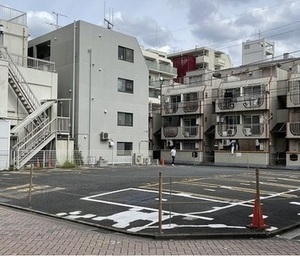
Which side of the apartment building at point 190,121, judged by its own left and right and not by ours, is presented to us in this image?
front

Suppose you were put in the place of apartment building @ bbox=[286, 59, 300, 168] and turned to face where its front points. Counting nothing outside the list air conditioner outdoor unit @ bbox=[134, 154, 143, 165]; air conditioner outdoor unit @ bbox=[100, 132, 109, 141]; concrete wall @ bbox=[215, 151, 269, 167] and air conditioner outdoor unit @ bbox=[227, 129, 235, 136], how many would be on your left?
0

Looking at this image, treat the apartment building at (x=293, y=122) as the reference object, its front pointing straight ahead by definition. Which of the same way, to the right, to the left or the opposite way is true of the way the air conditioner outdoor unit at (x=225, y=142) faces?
the same way

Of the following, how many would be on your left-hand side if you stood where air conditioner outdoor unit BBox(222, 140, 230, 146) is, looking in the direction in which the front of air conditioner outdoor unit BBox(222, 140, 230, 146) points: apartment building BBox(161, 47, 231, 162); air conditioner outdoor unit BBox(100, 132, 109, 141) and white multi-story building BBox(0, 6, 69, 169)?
0

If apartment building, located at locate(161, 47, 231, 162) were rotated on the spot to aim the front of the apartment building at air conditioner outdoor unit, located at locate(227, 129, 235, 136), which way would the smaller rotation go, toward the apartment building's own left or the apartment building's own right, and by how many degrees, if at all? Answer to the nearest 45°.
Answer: approximately 45° to the apartment building's own left

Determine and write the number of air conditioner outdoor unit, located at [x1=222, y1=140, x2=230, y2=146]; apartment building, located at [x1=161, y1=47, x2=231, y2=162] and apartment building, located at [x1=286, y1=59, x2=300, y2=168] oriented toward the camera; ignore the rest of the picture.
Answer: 3

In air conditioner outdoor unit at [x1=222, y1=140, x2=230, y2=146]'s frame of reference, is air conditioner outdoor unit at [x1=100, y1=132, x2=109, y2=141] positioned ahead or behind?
ahead

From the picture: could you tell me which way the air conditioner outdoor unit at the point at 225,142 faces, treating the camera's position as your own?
facing the viewer

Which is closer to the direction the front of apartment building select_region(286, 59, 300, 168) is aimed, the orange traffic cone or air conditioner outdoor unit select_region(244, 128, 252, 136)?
the orange traffic cone

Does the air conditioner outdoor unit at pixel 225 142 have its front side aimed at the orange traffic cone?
yes

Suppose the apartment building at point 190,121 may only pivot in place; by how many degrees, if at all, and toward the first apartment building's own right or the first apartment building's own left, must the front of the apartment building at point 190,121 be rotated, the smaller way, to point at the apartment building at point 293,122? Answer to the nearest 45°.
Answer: approximately 45° to the first apartment building's own left

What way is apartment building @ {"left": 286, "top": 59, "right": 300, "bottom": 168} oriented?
toward the camera

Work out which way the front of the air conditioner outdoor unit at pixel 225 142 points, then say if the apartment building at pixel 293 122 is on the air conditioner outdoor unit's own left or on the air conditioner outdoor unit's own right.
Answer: on the air conditioner outdoor unit's own left

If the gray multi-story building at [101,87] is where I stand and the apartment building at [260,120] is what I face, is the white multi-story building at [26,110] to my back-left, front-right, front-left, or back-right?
back-right

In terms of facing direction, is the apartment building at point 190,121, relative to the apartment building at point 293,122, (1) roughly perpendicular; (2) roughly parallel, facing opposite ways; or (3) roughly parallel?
roughly parallel

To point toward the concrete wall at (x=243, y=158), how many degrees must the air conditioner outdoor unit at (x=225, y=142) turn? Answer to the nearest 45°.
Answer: approximately 45° to its left

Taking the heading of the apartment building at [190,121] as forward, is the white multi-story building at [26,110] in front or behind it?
in front
